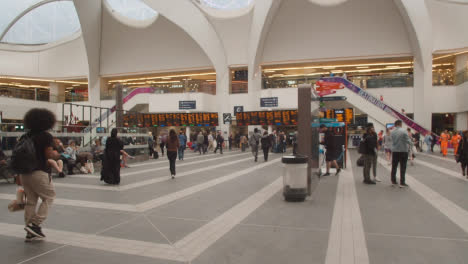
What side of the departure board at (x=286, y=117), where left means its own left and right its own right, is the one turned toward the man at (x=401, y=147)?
front

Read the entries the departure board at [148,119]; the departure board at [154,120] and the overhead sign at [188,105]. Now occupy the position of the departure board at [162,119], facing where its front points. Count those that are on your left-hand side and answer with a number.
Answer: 1

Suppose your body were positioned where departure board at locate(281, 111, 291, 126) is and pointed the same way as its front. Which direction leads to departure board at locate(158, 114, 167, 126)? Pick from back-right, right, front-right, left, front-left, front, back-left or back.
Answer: right

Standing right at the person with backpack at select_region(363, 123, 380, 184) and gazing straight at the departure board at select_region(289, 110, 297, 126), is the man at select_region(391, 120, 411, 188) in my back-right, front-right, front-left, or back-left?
back-right

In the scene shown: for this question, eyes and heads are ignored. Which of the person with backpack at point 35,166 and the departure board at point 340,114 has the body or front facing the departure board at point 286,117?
the person with backpack

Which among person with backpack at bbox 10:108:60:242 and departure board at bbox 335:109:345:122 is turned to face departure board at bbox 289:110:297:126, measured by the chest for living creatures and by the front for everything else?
the person with backpack

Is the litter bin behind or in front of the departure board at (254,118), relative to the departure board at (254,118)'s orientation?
in front

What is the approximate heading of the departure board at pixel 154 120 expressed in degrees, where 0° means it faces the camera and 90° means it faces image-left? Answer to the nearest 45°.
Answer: approximately 0°

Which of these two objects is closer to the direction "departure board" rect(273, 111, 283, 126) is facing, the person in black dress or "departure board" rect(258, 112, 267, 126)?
the person in black dress

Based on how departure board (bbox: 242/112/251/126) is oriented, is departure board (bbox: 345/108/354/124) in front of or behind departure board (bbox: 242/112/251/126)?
in front

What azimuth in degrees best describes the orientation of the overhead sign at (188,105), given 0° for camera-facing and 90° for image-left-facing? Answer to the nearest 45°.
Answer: approximately 0°
